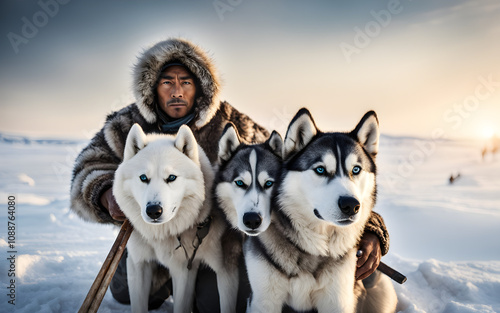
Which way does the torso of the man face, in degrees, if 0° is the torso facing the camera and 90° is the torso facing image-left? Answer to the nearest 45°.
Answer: approximately 0°

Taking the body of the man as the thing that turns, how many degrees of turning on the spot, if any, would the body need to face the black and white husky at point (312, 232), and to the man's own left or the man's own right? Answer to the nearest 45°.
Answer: approximately 45° to the man's own left

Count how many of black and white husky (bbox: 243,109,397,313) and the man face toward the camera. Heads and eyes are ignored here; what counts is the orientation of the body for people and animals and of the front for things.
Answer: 2

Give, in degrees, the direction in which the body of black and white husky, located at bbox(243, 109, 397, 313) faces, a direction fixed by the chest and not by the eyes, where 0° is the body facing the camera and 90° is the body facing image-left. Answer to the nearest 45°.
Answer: approximately 0°

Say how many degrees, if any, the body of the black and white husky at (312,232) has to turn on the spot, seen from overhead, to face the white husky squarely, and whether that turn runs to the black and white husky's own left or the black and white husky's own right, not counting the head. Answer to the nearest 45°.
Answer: approximately 90° to the black and white husky's own right

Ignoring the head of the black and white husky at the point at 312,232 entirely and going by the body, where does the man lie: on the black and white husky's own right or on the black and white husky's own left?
on the black and white husky's own right
